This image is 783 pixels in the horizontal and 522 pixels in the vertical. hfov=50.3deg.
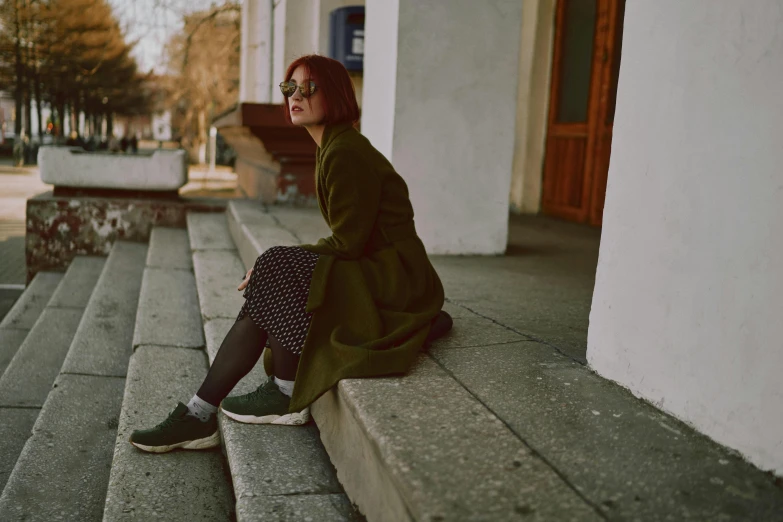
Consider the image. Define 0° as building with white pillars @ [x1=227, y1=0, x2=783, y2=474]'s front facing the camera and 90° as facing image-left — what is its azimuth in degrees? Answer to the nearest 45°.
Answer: approximately 45°

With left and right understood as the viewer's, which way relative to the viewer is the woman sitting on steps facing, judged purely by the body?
facing to the left of the viewer
